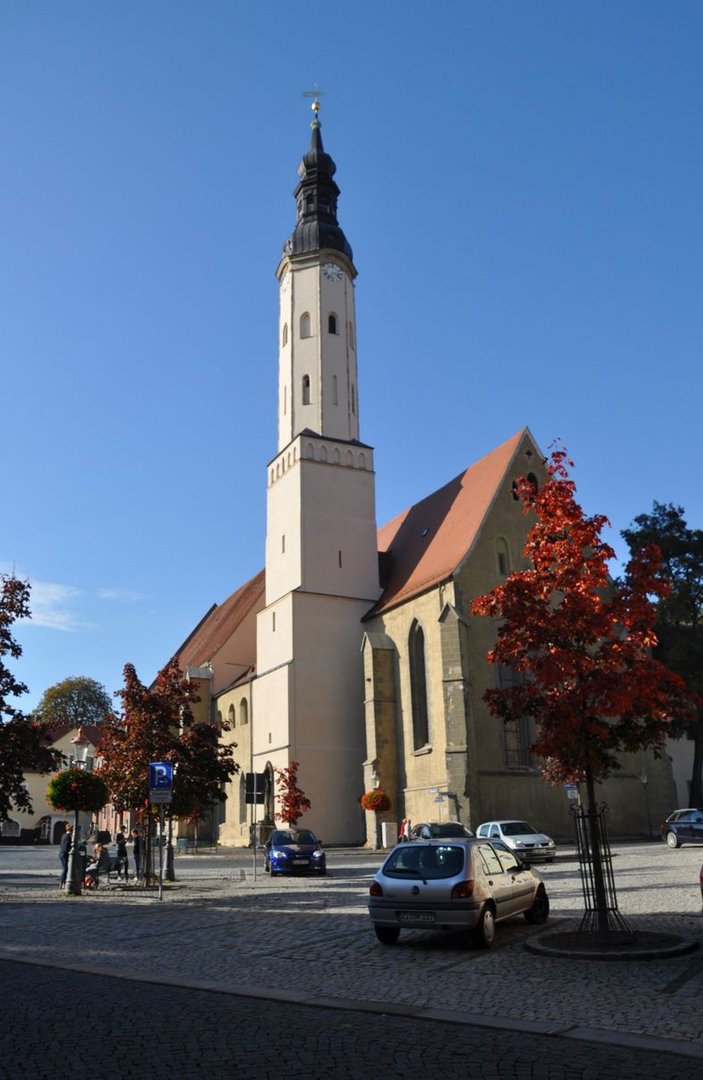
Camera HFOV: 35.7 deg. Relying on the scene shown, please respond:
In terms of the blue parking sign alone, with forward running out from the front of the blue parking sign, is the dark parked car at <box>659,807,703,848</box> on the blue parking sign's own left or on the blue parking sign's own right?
on the blue parking sign's own left

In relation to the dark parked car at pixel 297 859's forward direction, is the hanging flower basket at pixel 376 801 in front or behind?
behind

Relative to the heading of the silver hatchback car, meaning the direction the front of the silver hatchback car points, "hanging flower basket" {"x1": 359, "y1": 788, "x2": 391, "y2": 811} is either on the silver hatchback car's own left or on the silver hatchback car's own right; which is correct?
on the silver hatchback car's own left

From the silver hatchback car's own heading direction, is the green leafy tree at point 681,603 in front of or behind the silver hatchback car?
in front

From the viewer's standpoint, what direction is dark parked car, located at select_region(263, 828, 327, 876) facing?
toward the camera

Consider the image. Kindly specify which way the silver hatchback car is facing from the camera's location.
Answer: facing away from the viewer and to the right of the viewer

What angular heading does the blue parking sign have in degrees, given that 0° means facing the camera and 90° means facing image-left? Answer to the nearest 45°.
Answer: approximately 0°

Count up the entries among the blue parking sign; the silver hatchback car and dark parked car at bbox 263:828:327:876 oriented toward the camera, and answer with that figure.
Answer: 2

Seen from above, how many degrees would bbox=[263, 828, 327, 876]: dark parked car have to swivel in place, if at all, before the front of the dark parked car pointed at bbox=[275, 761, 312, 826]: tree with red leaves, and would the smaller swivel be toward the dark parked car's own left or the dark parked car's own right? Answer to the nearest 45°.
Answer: approximately 180°
